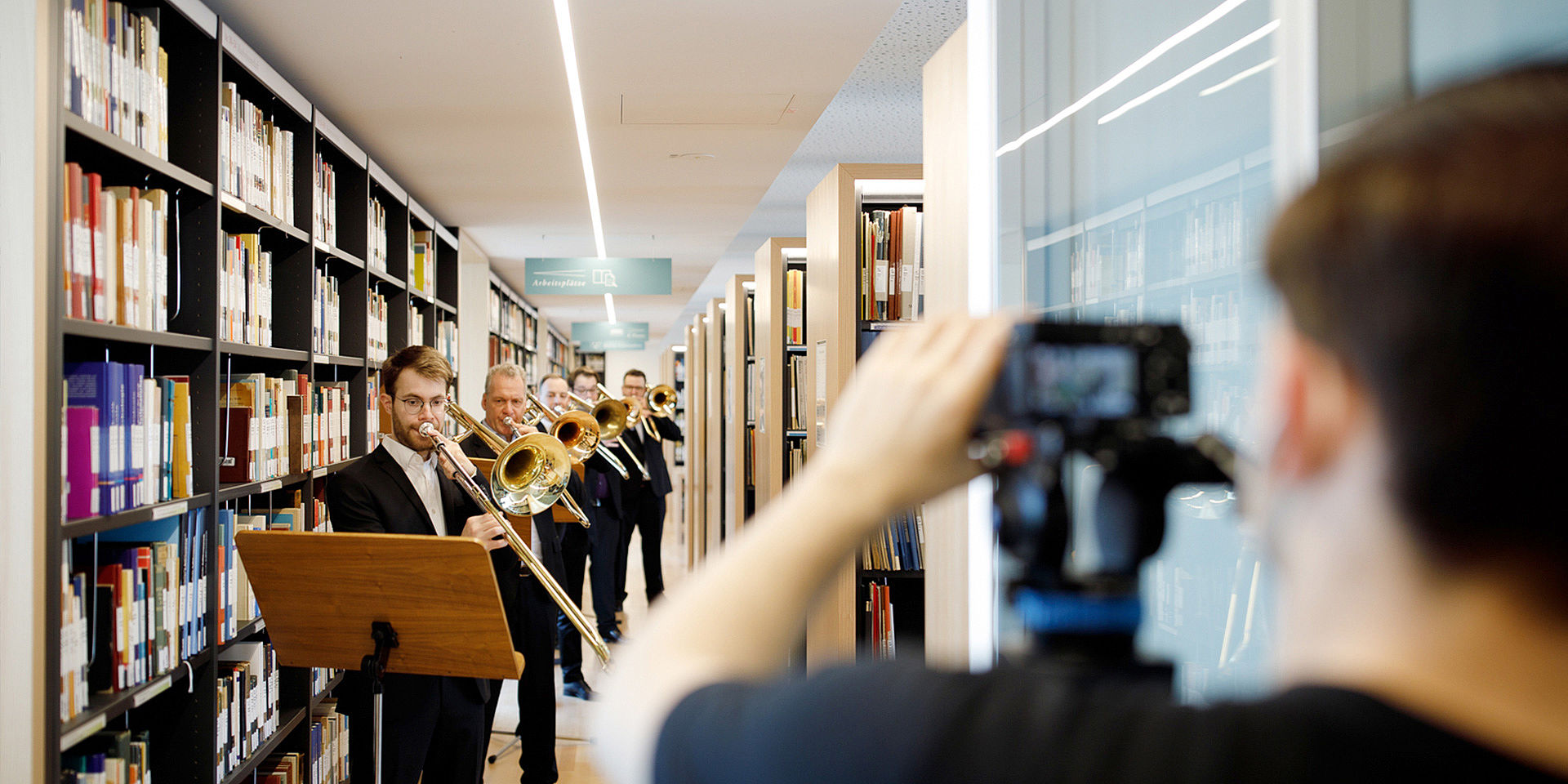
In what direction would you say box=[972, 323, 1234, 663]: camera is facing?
away from the camera

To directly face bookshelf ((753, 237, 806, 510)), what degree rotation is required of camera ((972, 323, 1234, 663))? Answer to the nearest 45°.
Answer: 0° — it already faces it

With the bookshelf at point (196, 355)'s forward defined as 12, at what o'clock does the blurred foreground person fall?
The blurred foreground person is roughly at 1 o'clock from the bookshelf.

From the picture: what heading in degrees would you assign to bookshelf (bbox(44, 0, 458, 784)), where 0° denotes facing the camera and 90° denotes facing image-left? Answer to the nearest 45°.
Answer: approximately 315°

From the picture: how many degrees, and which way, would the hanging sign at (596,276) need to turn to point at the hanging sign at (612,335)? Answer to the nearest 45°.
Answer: approximately 180°

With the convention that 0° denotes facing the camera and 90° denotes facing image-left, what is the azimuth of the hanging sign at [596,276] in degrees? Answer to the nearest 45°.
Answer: approximately 0°

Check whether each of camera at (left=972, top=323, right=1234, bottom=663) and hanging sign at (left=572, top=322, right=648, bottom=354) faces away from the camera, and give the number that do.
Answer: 1
